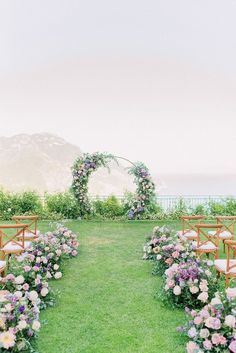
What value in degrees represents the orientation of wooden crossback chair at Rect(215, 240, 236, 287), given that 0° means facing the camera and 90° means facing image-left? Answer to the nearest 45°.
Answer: approximately 135°

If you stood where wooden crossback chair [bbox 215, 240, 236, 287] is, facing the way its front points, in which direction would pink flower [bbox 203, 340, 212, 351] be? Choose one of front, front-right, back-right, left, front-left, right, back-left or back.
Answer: back-left

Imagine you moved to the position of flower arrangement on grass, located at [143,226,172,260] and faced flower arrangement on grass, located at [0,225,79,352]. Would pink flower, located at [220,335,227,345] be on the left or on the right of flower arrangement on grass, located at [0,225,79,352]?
left

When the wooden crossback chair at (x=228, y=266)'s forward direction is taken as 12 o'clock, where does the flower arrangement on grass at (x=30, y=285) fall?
The flower arrangement on grass is roughly at 10 o'clock from the wooden crossback chair.

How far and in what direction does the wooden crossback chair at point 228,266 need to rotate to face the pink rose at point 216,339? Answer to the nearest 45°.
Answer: approximately 135° to its left

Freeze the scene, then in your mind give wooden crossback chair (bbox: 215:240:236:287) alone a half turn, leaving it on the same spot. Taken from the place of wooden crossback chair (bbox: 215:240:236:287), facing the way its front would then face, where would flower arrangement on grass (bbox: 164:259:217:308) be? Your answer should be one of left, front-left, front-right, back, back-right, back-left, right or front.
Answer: right

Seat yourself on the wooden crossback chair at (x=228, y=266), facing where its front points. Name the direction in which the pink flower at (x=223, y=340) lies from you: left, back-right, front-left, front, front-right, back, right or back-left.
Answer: back-left

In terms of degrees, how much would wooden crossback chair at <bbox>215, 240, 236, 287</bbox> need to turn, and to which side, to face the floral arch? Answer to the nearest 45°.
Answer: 0° — it already faces it

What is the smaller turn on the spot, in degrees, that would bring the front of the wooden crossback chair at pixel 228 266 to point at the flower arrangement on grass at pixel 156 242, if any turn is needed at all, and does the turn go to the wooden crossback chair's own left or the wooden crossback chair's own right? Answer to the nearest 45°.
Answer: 0° — it already faces it

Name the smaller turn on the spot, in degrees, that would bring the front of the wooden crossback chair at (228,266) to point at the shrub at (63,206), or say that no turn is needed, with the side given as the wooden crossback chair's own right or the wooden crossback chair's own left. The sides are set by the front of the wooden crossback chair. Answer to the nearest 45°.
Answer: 0° — it already faces it

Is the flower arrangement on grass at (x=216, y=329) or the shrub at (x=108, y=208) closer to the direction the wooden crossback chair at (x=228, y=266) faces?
the shrub

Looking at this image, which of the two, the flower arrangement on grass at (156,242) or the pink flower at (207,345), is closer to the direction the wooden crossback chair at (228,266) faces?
the flower arrangement on grass

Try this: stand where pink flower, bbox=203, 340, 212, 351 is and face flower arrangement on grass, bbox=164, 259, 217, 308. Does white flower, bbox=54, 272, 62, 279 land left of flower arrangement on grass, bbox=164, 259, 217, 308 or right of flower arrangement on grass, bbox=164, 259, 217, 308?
left

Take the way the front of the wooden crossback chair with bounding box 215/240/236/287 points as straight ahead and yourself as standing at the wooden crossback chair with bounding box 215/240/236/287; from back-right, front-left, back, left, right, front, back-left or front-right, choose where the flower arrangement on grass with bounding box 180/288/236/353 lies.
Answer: back-left
